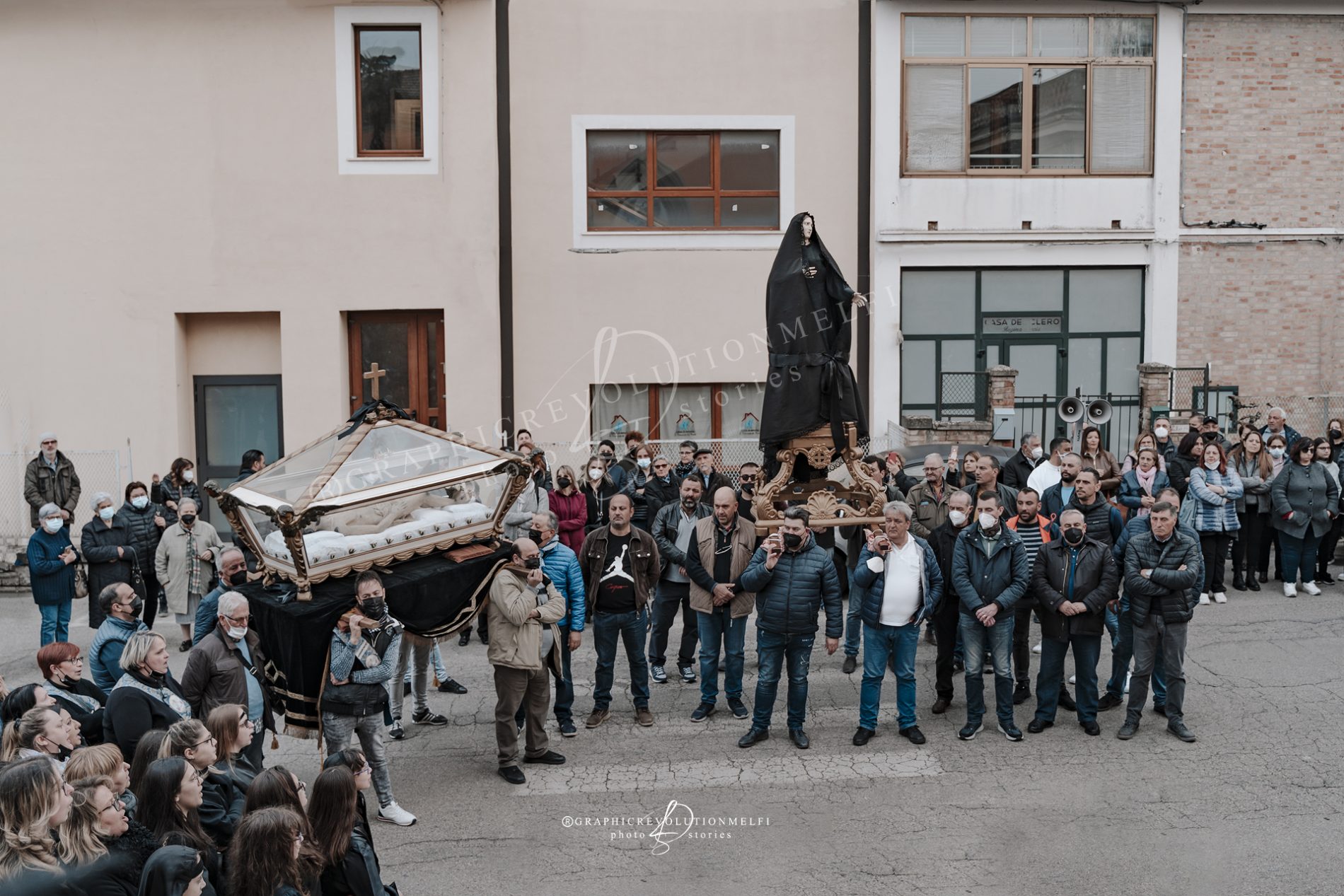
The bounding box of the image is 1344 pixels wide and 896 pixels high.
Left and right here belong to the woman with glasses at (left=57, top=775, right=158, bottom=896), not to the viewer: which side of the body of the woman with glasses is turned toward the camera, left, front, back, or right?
right

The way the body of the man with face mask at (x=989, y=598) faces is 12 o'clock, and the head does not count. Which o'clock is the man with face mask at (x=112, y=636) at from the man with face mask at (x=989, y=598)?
the man with face mask at (x=112, y=636) is roughly at 2 o'clock from the man with face mask at (x=989, y=598).

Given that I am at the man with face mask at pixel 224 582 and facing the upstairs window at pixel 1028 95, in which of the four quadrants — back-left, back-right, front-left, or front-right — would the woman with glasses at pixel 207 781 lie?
back-right

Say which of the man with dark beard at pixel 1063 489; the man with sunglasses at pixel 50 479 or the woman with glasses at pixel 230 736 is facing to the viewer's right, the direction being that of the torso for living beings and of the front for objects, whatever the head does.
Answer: the woman with glasses

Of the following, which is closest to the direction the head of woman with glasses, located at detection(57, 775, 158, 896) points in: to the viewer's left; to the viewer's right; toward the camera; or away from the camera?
to the viewer's right

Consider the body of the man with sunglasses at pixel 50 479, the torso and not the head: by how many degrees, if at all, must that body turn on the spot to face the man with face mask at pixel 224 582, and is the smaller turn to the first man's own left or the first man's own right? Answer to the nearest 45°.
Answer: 0° — they already face them

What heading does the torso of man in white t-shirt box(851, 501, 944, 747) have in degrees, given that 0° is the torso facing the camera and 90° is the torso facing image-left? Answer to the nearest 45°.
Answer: approximately 0°

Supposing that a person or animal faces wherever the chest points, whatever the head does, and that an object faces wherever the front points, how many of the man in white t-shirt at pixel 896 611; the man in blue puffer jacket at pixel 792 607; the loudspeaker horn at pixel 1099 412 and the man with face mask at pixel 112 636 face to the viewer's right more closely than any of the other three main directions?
1

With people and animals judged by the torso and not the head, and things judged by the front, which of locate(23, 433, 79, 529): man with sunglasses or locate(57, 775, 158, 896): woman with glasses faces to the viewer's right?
the woman with glasses

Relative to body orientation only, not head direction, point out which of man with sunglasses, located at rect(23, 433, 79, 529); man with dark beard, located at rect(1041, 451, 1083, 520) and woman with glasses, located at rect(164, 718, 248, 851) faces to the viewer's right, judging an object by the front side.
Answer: the woman with glasses

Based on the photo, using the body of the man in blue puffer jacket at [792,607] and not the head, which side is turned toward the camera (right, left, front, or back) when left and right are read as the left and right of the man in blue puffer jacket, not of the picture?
front

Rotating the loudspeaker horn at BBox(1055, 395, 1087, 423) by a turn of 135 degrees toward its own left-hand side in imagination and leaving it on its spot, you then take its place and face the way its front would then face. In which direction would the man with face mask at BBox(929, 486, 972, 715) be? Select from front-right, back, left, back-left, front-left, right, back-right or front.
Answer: back-right
